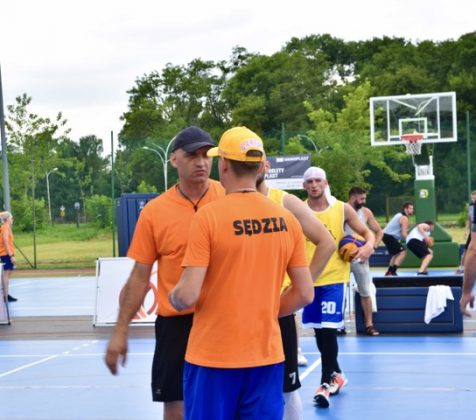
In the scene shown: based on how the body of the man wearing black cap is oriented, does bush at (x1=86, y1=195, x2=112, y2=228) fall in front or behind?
behind

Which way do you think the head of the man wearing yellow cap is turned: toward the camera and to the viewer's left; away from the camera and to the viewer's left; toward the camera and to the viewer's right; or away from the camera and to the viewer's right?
away from the camera and to the viewer's left

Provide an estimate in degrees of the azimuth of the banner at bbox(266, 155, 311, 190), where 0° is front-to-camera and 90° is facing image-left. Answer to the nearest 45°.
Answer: approximately 0°

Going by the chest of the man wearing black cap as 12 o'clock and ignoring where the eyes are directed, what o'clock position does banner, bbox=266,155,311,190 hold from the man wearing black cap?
The banner is roughly at 8 o'clock from the man wearing black cap.
